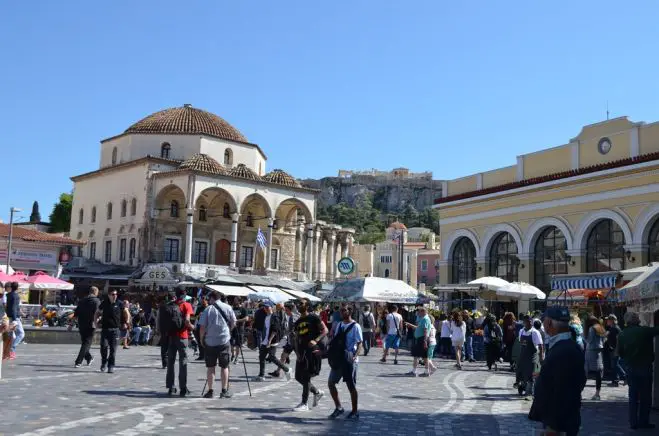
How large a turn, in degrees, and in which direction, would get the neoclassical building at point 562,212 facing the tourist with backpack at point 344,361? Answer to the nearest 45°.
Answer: approximately 45° to its left

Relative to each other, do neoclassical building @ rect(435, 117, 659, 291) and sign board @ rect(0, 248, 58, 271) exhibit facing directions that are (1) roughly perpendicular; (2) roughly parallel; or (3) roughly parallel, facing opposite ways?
roughly perpendicular

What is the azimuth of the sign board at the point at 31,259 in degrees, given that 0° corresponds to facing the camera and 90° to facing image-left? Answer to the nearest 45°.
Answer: approximately 0°

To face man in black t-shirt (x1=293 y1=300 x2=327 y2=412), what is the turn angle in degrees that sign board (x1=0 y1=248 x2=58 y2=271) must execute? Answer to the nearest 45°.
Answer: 0° — it already faces them

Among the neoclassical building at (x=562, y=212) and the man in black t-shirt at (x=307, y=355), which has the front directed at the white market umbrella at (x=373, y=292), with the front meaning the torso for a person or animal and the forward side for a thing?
the neoclassical building

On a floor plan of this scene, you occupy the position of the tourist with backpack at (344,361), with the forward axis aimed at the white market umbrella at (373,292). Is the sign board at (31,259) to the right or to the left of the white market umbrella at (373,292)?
left

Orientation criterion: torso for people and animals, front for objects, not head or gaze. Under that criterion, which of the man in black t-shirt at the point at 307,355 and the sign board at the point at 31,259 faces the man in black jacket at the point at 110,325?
the sign board

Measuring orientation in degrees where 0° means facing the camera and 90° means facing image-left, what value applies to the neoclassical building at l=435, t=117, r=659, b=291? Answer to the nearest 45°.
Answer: approximately 45°

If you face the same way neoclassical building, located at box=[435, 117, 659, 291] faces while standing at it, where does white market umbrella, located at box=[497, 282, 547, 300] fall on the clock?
The white market umbrella is roughly at 11 o'clock from the neoclassical building.
